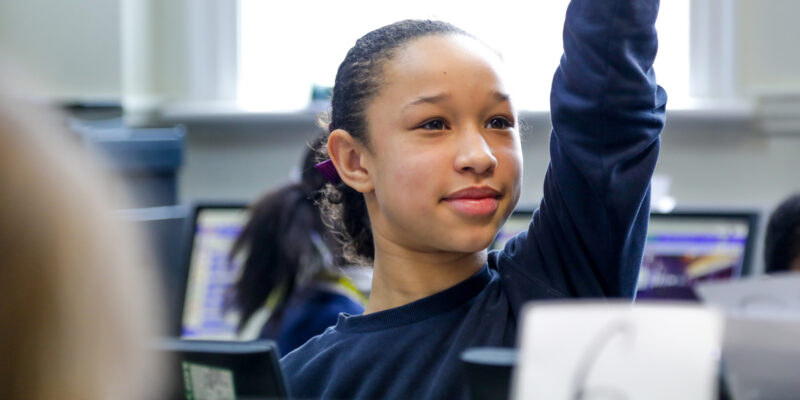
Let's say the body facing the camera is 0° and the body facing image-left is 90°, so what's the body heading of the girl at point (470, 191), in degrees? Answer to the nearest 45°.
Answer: approximately 315°

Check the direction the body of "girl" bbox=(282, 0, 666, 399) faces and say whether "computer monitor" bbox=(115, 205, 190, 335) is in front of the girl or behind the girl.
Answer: behind

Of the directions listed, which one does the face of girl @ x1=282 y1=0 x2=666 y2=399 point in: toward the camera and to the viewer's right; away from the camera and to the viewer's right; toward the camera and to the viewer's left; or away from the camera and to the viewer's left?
toward the camera and to the viewer's right
